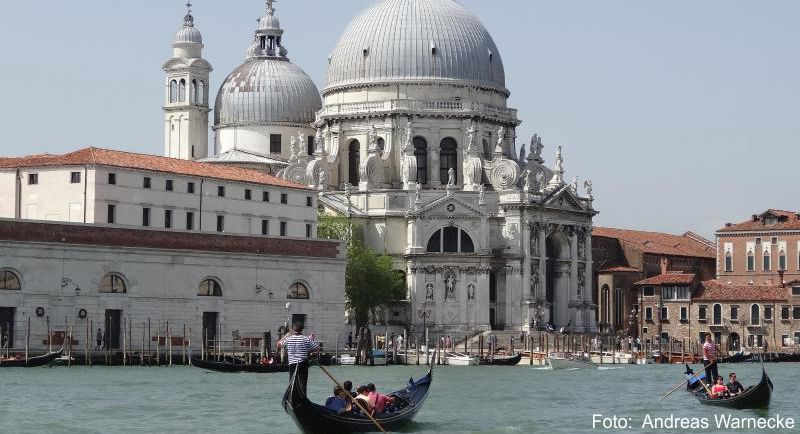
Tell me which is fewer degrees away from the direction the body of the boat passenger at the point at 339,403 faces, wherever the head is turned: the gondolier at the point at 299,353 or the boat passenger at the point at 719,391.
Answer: the boat passenger

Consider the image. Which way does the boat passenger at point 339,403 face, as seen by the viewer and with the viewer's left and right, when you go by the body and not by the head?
facing away from the viewer and to the right of the viewer

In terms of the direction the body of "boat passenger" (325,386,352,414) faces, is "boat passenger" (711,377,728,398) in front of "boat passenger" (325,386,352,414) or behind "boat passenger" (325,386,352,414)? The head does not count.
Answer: in front

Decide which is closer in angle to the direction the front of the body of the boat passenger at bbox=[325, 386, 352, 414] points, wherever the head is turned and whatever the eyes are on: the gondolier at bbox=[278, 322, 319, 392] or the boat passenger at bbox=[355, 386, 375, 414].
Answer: the boat passenger

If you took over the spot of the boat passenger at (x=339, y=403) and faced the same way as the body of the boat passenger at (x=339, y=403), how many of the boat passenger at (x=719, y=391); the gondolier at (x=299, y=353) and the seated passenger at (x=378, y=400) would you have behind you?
1

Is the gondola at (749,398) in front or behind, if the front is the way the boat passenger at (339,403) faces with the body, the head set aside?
in front

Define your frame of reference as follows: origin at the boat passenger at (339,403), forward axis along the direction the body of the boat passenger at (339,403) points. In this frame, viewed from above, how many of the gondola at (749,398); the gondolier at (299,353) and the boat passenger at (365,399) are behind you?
1

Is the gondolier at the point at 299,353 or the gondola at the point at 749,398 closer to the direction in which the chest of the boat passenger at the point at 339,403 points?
the gondola

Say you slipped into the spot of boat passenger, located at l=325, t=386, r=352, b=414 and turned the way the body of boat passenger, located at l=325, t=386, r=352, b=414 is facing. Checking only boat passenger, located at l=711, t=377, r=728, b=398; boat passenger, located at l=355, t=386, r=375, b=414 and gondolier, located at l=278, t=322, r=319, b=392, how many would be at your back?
1

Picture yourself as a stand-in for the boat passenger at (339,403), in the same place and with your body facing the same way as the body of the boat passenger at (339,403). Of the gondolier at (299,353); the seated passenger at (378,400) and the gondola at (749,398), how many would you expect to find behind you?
1

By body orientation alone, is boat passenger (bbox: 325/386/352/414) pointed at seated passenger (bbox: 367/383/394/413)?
yes

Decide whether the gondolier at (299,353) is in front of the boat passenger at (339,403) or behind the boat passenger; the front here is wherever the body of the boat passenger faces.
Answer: behind

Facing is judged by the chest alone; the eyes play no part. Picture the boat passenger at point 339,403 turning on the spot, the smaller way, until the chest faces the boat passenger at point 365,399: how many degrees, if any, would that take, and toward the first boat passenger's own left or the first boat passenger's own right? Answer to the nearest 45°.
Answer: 0° — they already face them
